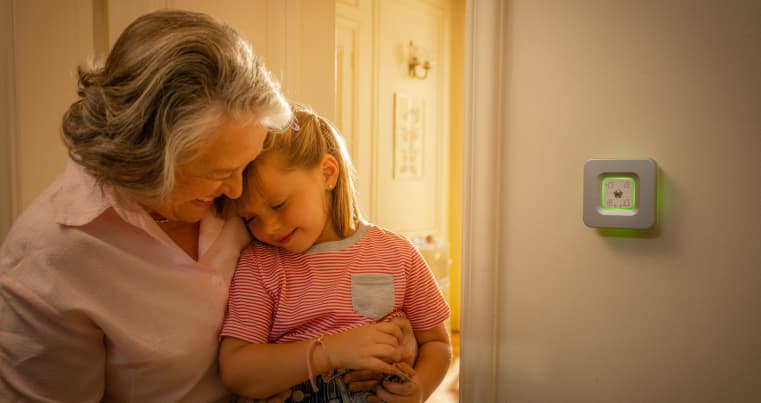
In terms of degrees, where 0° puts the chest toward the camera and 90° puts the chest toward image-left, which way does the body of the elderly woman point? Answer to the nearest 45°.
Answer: approximately 315°

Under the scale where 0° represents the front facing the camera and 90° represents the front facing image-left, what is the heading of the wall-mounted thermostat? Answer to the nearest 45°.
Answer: approximately 0°

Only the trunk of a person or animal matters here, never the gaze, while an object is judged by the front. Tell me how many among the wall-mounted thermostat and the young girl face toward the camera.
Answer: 2

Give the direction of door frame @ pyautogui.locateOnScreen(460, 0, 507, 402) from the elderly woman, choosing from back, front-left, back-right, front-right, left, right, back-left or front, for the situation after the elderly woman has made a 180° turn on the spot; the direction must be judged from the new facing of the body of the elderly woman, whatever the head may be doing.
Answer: back-right

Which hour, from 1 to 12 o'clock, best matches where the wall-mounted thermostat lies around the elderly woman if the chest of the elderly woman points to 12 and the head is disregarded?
The wall-mounted thermostat is roughly at 11 o'clock from the elderly woman.

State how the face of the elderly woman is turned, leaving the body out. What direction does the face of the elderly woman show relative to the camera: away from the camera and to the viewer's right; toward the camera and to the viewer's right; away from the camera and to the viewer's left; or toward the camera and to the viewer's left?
toward the camera and to the viewer's right

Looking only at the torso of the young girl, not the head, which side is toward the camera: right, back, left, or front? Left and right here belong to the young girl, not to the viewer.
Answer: front

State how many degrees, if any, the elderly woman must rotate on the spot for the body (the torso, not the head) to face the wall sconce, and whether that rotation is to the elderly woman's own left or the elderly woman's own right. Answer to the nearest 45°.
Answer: approximately 90° to the elderly woman's own left
